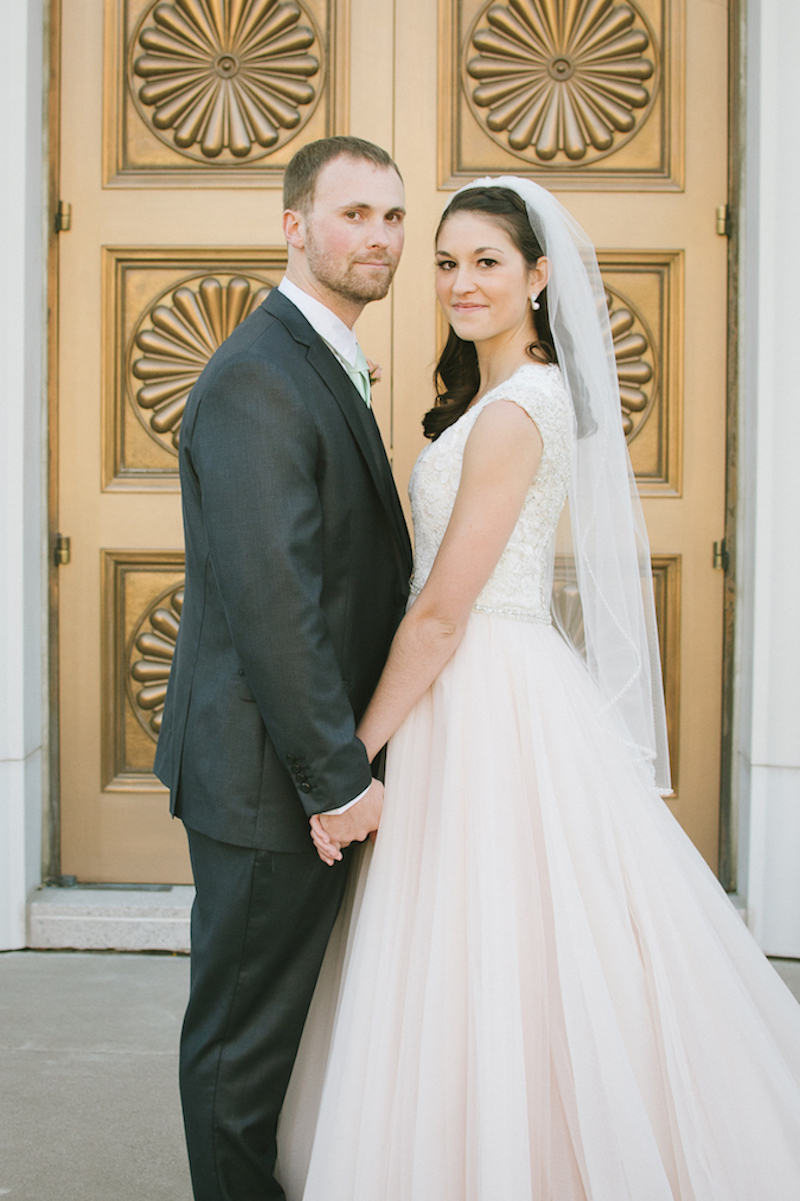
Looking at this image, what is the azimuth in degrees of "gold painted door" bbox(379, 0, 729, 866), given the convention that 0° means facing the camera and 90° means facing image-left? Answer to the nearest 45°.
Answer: approximately 0°

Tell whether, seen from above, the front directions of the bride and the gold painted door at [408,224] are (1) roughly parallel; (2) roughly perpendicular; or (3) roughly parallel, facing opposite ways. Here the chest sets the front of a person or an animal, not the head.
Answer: roughly perpendicular

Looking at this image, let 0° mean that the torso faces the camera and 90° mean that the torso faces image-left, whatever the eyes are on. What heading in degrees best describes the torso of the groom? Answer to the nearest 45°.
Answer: approximately 270°

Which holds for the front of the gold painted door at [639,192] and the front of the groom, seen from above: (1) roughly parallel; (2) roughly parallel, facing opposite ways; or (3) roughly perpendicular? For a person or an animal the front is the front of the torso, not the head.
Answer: roughly perpendicular

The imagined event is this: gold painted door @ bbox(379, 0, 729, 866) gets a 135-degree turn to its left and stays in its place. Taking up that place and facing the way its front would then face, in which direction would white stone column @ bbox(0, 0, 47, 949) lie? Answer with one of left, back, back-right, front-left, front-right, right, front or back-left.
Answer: back-left

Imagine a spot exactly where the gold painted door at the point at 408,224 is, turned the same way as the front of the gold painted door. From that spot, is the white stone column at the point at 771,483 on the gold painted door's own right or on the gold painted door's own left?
on the gold painted door's own left

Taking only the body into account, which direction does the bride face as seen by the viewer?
to the viewer's left

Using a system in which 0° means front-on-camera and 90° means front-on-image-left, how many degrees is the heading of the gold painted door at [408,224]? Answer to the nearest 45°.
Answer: approximately 0°

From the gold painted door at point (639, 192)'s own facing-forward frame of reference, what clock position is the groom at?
The groom is roughly at 1 o'clock from the gold painted door.
